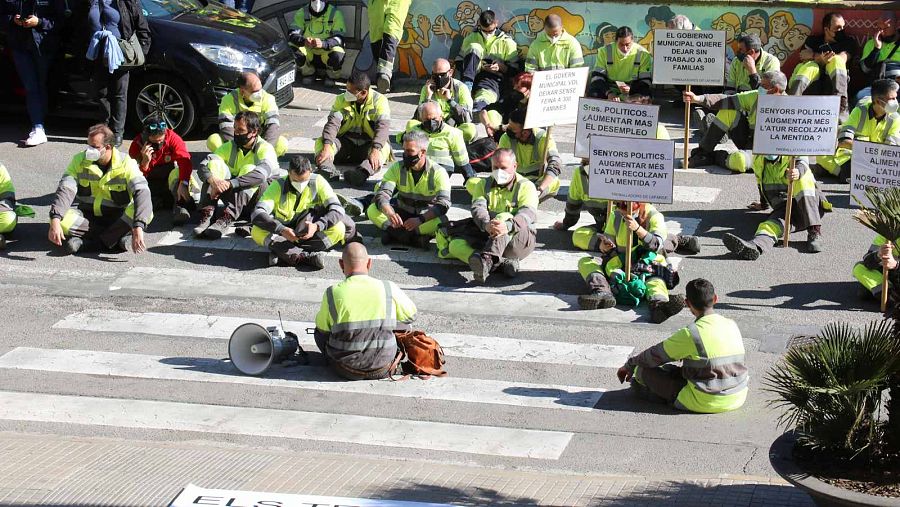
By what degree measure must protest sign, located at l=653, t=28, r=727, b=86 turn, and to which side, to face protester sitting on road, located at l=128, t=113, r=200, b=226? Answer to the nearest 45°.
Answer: approximately 45° to its right

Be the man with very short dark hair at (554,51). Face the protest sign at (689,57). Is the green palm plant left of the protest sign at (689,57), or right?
right

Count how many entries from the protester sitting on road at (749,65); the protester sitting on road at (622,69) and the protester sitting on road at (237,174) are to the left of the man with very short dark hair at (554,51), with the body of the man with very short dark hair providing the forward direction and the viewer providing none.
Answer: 2

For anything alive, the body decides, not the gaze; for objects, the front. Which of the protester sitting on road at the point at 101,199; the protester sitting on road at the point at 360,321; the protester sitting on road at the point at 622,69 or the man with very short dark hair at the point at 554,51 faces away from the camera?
the protester sitting on road at the point at 360,321

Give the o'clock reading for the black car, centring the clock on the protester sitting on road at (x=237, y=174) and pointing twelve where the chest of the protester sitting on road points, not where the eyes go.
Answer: The black car is roughly at 4 o'clock from the protester sitting on road.

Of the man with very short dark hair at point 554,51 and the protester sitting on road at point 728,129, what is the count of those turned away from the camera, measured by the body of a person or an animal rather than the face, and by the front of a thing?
0

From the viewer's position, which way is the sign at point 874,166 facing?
facing the viewer

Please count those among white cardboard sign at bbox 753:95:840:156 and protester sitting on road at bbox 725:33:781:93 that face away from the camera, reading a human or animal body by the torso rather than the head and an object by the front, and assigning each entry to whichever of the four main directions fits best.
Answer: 0

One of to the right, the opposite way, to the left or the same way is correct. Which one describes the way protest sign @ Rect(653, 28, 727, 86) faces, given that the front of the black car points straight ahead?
to the right

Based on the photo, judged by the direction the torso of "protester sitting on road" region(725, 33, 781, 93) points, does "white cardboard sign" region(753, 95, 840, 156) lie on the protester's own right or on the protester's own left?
on the protester's own left

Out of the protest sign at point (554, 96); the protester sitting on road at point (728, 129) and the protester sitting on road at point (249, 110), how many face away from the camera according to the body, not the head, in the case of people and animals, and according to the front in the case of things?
0

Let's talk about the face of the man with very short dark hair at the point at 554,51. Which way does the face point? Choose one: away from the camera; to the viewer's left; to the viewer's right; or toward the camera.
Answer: toward the camera

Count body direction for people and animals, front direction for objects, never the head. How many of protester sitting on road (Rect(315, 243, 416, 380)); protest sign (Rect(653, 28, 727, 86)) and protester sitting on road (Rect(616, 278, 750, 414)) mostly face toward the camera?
1

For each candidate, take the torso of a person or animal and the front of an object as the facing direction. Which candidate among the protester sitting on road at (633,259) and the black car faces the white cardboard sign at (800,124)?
the black car

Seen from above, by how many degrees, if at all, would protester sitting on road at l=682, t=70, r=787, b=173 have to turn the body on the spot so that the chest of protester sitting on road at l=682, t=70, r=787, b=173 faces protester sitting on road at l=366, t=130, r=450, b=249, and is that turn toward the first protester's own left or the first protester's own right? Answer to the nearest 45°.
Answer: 0° — they already face them
